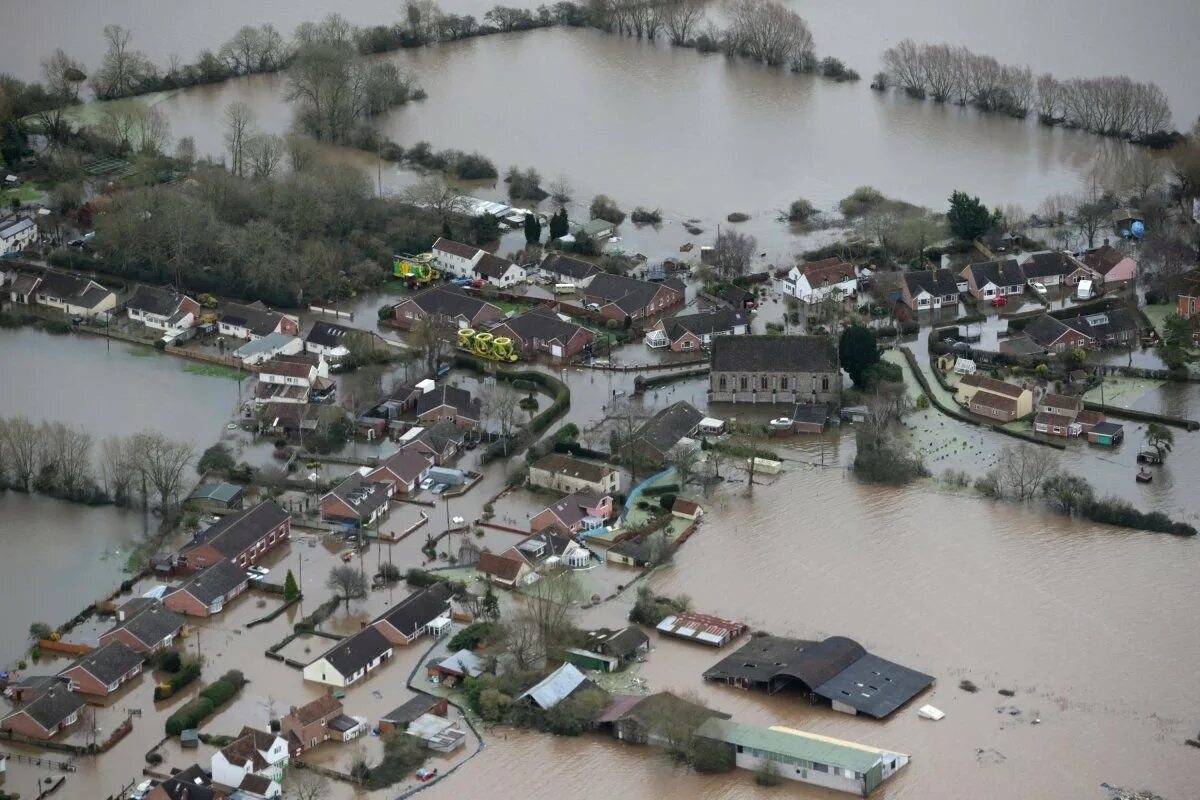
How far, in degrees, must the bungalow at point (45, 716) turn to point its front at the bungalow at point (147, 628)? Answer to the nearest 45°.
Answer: approximately 90° to its left

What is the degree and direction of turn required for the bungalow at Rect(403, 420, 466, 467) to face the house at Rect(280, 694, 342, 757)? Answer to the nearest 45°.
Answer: approximately 45° to its right

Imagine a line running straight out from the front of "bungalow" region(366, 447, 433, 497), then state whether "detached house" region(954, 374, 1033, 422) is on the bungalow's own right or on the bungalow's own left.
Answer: on the bungalow's own left

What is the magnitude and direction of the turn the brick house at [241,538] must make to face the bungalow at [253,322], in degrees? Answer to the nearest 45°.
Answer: approximately 135° to its left

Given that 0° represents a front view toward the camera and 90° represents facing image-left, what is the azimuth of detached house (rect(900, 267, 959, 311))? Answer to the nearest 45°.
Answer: approximately 0°

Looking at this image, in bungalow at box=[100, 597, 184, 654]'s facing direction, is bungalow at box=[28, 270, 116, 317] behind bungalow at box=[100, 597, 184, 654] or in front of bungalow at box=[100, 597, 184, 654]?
behind

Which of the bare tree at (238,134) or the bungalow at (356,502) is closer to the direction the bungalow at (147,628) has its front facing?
the bungalow

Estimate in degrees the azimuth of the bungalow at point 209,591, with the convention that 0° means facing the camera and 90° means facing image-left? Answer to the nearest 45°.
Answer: approximately 315°

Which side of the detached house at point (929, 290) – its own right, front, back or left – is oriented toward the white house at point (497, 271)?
right
